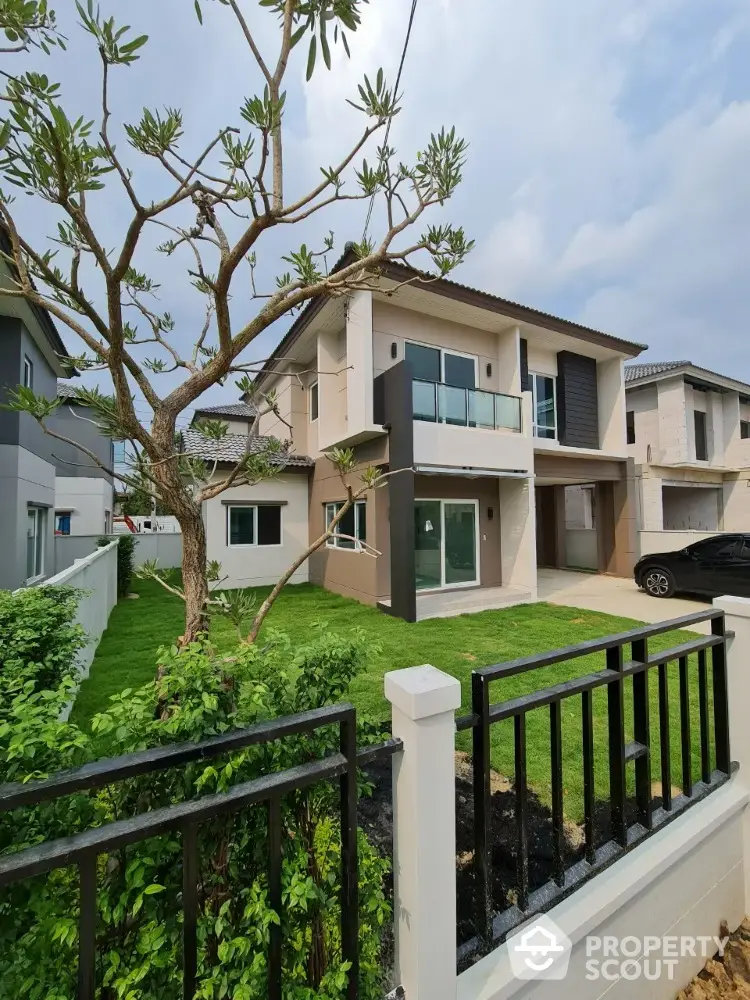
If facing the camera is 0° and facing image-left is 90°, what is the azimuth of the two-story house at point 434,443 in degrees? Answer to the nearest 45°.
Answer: approximately 315°

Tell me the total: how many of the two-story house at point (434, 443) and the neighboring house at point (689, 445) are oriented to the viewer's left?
0

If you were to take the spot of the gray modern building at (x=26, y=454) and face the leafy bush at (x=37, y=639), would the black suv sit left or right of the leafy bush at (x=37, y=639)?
left

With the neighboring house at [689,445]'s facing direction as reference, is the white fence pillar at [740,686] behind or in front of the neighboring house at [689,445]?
in front

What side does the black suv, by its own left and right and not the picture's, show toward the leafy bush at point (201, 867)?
left

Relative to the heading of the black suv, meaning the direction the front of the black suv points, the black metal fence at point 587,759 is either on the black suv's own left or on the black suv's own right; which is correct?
on the black suv's own left

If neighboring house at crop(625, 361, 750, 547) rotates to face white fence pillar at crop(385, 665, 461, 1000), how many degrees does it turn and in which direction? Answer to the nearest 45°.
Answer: approximately 45° to its right

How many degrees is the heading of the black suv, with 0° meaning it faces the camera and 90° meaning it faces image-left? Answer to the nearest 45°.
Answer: approximately 90°

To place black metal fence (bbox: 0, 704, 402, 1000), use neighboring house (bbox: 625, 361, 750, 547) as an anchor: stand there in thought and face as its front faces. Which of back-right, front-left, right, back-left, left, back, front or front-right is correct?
front-right

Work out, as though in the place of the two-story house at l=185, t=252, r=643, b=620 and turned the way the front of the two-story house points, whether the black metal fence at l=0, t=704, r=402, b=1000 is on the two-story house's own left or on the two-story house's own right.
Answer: on the two-story house's own right

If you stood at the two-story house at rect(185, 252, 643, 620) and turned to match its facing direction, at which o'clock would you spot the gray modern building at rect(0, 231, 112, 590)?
The gray modern building is roughly at 4 o'clock from the two-story house.

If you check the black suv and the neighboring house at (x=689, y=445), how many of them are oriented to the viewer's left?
1

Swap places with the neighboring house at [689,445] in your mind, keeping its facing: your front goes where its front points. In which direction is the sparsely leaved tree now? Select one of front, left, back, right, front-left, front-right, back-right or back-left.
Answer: front-right
